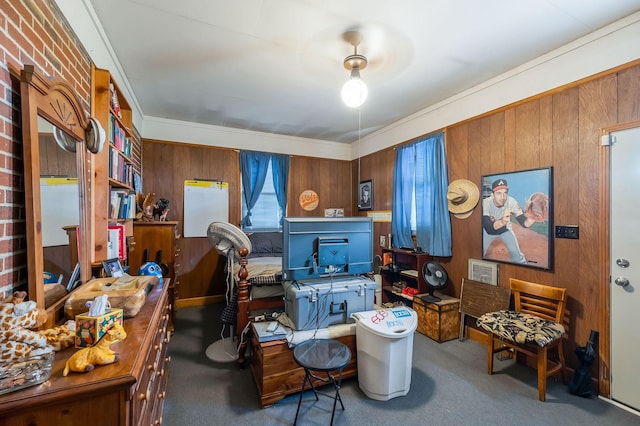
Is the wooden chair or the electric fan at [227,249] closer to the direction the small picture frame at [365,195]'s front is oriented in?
the electric fan

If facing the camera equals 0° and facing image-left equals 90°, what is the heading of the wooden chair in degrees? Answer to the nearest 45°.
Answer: approximately 45°

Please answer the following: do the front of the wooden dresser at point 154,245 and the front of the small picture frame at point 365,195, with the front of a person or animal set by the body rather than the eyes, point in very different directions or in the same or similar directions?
very different directions

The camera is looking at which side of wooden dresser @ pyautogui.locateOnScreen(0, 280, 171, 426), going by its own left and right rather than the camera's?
right

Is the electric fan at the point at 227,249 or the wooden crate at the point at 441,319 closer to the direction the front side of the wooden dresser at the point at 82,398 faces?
the wooden crate

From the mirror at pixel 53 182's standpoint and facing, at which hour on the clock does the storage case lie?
The storage case is roughly at 11 o'clock from the mirror.

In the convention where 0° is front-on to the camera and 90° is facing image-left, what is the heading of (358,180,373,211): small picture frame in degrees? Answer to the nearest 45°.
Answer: approximately 45°

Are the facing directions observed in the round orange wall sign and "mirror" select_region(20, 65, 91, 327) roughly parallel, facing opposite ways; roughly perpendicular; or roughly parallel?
roughly perpendicular
